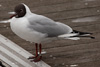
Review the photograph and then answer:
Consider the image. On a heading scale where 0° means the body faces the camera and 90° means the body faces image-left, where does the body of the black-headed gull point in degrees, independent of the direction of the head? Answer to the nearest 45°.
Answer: approximately 90°
